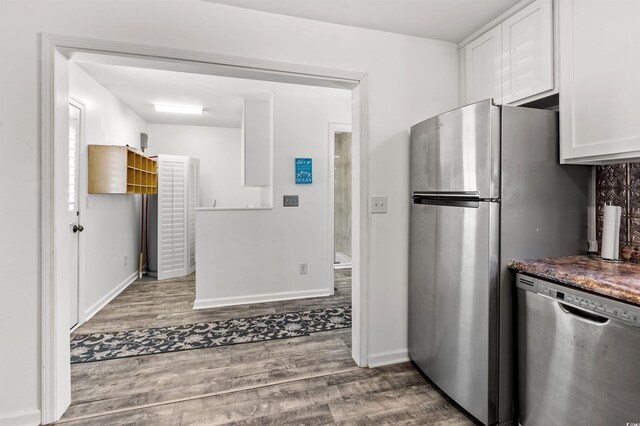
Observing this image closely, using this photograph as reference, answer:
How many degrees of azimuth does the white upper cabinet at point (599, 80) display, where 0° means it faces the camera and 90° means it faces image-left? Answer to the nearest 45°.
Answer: approximately 45°

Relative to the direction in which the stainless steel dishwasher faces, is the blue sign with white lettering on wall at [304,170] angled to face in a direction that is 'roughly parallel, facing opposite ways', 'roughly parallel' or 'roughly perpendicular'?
roughly perpendicular

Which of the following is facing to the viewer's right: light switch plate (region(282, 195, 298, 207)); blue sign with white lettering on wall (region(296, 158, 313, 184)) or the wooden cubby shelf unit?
the wooden cubby shelf unit

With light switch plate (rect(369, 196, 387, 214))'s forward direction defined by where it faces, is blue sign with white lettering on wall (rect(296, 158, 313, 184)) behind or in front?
behind

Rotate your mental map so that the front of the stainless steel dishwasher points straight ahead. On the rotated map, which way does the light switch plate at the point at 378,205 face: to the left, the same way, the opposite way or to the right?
to the left

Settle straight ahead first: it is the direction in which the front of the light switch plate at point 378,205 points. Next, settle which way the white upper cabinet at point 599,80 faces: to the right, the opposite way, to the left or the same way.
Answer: to the right

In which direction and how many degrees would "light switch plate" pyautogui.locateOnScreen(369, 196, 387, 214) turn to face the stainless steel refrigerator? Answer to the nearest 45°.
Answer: approximately 45° to its left

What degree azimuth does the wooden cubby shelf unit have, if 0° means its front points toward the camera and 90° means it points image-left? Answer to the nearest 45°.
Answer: approximately 270°

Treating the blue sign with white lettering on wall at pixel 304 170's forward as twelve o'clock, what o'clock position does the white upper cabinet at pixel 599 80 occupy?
The white upper cabinet is roughly at 11 o'clock from the blue sign with white lettering on wall.
